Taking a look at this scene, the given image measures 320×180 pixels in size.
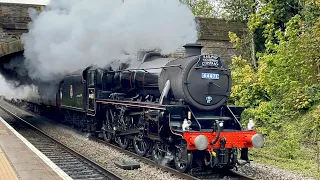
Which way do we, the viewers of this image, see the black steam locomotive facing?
facing the viewer and to the right of the viewer

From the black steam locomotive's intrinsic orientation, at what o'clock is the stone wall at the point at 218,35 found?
The stone wall is roughly at 8 o'clock from the black steam locomotive.
